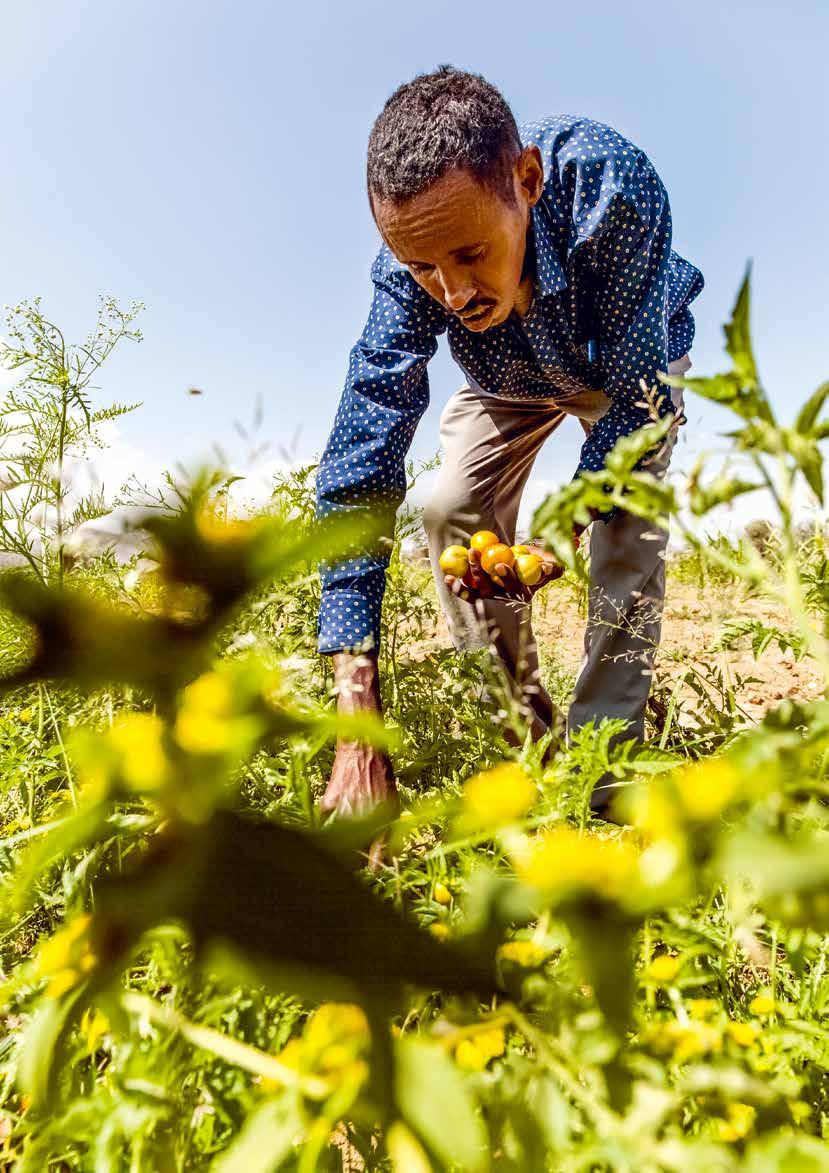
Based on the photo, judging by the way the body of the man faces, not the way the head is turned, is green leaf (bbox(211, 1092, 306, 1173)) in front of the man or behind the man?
in front

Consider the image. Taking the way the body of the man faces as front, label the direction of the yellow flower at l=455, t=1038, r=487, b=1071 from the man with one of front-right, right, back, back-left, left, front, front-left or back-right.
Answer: front-left

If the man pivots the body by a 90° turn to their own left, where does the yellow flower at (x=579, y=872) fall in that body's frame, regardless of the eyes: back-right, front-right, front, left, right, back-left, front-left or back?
front-right

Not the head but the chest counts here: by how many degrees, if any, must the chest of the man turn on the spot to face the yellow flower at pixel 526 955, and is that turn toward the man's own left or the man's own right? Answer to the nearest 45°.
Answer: approximately 45° to the man's own left

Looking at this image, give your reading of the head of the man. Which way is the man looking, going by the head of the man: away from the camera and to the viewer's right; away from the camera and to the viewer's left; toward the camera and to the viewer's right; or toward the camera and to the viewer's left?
toward the camera and to the viewer's left

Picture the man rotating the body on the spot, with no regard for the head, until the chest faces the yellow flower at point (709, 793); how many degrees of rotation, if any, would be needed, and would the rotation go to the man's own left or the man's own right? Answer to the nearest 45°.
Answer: approximately 45° to the man's own left

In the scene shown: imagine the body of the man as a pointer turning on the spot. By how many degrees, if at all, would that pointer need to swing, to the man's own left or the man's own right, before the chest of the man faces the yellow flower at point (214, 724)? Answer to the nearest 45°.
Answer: approximately 45° to the man's own left

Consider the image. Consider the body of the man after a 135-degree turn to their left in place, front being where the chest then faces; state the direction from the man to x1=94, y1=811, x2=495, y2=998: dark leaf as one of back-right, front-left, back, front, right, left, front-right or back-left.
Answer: right

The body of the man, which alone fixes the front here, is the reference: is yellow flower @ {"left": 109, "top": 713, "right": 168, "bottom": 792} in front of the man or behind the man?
in front

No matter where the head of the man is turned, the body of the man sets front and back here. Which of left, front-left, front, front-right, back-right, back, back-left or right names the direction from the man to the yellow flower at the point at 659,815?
front-left

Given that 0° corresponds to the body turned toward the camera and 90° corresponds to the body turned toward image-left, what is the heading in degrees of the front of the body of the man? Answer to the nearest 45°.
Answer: approximately 45°
